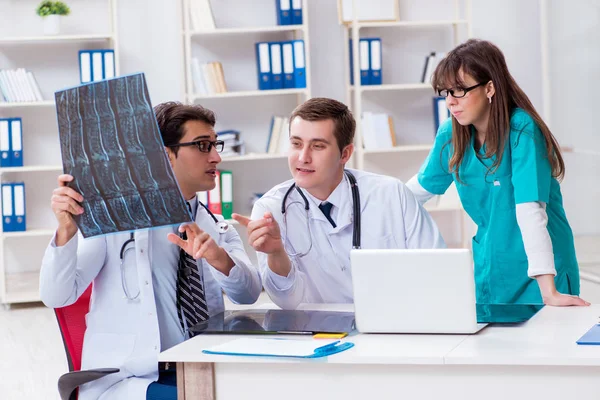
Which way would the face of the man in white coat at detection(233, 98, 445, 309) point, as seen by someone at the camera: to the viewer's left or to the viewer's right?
to the viewer's left

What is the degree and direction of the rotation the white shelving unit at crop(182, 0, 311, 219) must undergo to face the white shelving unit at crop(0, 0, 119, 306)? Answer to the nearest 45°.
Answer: approximately 90° to its right

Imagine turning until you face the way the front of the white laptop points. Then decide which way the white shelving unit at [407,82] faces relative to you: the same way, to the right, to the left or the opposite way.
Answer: the opposite way

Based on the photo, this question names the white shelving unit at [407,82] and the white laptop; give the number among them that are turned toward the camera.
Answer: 1

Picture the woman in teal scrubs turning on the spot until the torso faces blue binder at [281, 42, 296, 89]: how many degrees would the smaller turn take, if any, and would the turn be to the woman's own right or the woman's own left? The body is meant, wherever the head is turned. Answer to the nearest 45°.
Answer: approximately 90° to the woman's own right

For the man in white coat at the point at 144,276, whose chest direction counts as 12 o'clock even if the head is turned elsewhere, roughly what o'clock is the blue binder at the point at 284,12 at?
The blue binder is roughly at 8 o'clock from the man in white coat.

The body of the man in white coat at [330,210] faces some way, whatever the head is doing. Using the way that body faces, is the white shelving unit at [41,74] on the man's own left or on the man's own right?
on the man's own right

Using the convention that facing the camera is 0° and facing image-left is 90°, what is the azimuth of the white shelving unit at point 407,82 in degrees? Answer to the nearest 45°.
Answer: approximately 0°

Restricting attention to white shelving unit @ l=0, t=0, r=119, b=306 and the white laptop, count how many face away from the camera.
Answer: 1

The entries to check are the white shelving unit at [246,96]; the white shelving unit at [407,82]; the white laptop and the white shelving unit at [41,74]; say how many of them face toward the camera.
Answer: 3

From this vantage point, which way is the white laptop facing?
away from the camera
